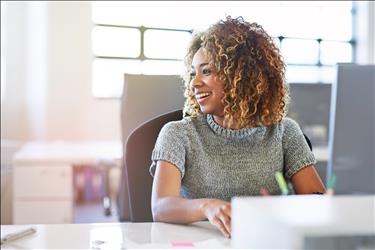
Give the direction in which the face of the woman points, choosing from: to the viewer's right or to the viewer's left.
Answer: to the viewer's left

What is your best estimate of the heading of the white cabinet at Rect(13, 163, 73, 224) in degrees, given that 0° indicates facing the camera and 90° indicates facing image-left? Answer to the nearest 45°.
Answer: approximately 0°

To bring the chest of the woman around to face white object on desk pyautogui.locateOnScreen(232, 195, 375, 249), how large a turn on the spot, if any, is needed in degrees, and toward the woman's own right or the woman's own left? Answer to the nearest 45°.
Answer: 0° — they already face it

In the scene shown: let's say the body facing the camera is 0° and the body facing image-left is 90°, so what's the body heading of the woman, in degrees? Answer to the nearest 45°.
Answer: approximately 0°

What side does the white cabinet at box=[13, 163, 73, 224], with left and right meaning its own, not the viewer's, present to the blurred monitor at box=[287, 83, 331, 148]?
left
